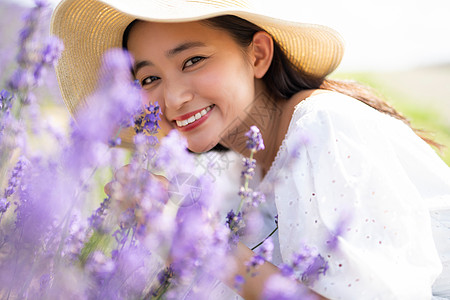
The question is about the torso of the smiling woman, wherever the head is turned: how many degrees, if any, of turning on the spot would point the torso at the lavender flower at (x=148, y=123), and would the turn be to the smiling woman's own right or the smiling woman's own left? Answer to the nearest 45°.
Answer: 0° — they already face it

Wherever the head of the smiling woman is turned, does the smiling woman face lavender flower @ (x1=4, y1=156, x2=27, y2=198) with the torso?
yes

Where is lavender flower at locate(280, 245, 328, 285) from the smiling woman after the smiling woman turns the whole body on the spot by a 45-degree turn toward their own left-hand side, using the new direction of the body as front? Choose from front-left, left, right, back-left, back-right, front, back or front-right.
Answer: front

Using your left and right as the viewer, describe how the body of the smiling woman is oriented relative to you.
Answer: facing the viewer and to the left of the viewer
